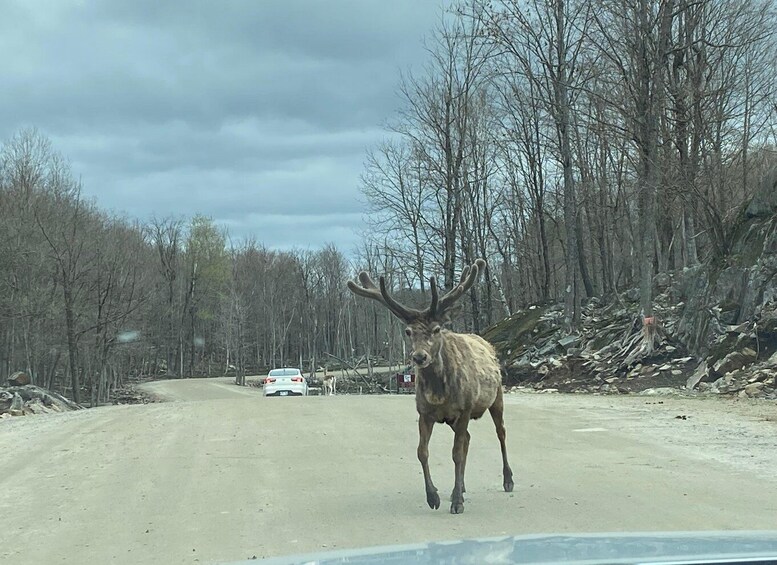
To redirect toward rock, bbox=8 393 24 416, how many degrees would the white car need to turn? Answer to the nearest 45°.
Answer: approximately 135° to its left

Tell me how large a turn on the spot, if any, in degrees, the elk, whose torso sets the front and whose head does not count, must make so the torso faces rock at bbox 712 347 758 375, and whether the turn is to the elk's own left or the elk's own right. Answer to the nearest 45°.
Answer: approximately 180°

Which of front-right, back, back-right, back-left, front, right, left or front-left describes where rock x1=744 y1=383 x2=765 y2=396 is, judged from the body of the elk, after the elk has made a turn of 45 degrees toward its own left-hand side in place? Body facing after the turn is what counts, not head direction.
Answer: back-left

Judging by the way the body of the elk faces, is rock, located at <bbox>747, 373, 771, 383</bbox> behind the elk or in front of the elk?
behind

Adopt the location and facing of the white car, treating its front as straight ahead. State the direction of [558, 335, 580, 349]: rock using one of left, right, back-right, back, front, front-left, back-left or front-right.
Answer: back-right

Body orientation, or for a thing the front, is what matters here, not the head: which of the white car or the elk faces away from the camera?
the white car

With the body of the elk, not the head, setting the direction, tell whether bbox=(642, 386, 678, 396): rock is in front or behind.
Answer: behind

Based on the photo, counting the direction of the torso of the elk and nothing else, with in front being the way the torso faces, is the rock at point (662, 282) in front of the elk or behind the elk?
behind

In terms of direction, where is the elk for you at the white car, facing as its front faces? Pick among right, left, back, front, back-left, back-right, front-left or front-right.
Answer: back

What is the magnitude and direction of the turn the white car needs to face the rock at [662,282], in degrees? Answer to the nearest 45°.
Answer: approximately 135° to its right

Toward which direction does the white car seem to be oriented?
away from the camera

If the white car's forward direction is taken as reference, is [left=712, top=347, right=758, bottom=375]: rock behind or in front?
behind

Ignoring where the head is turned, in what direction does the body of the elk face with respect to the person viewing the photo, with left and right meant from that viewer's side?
facing the viewer and to the left of the viewer

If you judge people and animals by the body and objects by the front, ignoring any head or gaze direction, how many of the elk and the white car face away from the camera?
1
